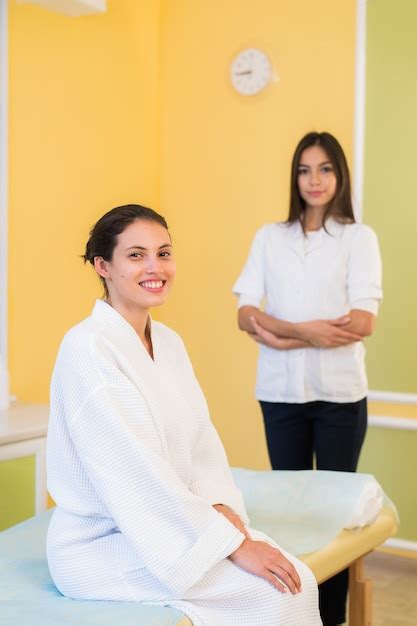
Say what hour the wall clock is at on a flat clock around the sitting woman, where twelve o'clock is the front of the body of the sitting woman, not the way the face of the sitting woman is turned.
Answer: The wall clock is roughly at 8 o'clock from the sitting woman.

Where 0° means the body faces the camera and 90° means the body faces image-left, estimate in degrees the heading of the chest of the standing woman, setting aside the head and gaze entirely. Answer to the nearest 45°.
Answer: approximately 0°

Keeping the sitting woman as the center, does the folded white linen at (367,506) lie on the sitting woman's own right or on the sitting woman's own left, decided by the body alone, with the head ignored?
on the sitting woman's own left

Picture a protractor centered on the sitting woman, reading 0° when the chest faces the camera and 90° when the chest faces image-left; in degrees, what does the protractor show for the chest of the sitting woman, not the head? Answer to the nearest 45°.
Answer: approximately 315°

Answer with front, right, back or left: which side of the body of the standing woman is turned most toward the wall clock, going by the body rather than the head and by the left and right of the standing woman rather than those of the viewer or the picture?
back
